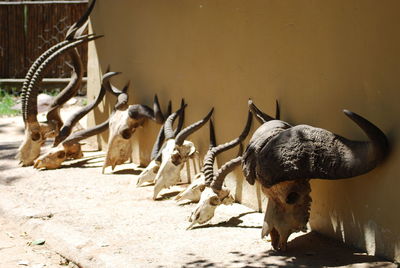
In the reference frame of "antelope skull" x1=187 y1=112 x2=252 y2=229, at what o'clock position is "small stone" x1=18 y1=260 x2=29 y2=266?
The small stone is roughly at 1 o'clock from the antelope skull.

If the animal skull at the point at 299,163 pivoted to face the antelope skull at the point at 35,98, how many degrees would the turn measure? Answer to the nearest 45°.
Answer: approximately 90° to its right

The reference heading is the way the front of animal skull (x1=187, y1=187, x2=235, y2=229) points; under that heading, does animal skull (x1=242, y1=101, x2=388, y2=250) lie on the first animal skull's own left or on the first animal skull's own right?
on the first animal skull's own left

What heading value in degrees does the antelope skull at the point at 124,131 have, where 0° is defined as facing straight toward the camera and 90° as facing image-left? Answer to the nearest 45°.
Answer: approximately 45°

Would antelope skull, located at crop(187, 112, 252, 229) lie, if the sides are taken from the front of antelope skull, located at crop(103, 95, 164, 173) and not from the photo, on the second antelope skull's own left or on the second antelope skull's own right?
on the second antelope skull's own left

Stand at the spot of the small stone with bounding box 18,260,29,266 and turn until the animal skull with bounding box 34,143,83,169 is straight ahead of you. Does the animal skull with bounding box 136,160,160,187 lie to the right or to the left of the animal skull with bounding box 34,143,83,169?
right

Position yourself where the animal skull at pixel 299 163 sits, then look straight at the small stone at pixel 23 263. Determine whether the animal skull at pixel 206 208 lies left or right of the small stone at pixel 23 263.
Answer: right

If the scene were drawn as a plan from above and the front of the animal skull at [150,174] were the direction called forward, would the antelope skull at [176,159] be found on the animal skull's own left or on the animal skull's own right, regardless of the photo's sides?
on the animal skull's own left

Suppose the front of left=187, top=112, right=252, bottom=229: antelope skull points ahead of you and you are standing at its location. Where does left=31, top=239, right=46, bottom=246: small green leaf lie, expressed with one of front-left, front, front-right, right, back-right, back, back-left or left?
front-right

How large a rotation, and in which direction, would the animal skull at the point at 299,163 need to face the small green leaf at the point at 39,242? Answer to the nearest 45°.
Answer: approximately 45° to its right

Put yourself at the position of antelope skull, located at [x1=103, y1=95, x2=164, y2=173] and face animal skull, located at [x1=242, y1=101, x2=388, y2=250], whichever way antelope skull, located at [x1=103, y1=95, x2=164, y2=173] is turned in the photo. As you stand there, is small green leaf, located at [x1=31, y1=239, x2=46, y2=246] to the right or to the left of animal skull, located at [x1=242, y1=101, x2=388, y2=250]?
right
